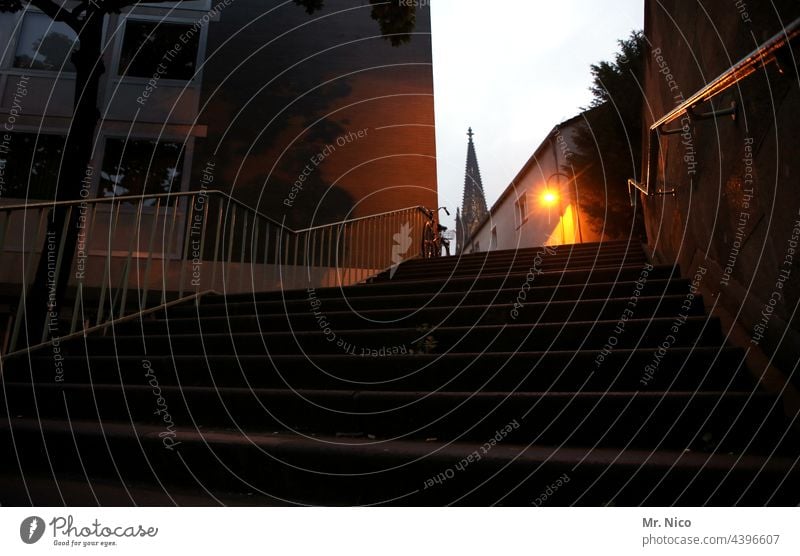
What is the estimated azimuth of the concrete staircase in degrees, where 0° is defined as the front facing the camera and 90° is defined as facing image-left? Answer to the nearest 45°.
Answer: approximately 0°

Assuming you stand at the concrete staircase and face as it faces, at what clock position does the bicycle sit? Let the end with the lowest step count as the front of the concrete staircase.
The bicycle is roughly at 6 o'clock from the concrete staircase.

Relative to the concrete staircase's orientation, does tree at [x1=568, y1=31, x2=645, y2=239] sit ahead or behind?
behind

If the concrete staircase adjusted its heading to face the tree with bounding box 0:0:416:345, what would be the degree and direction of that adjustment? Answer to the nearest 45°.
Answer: approximately 135° to its right

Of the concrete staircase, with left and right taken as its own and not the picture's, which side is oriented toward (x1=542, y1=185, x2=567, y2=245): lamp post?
back
